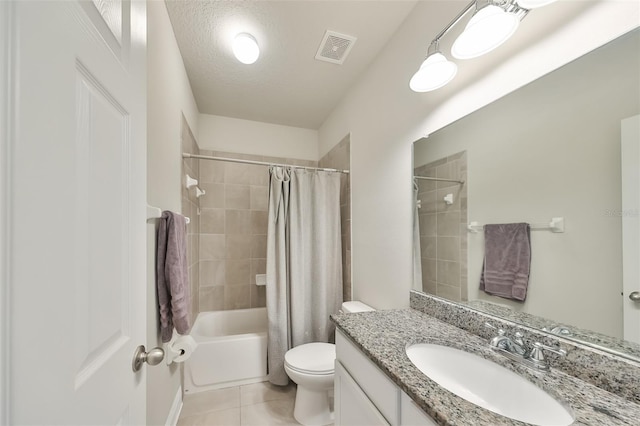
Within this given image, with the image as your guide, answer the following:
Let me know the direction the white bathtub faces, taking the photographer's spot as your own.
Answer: facing the viewer

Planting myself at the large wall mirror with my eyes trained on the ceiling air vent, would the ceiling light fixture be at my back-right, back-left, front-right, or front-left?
front-left

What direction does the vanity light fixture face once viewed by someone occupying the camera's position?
facing the viewer and to the left of the viewer

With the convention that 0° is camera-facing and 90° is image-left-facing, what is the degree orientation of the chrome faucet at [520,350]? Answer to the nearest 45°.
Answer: approximately 45°

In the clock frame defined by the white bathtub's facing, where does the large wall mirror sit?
The large wall mirror is roughly at 11 o'clock from the white bathtub.

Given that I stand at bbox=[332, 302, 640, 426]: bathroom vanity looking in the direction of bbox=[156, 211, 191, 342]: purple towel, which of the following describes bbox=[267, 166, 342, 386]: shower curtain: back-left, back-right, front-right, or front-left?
front-right

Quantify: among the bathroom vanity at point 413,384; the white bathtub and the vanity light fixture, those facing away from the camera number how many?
0

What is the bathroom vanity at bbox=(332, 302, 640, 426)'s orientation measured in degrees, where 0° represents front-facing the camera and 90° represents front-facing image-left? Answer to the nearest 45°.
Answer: approximately 45°

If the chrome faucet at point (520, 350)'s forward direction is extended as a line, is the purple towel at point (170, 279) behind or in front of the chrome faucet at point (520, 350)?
in front

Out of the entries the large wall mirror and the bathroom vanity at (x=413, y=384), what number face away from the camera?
0

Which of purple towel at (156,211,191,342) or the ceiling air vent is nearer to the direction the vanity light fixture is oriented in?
the purple towel

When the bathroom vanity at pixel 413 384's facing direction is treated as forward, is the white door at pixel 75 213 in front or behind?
in front

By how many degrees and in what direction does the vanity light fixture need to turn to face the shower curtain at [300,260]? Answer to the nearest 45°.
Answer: approximately 90° to its right
